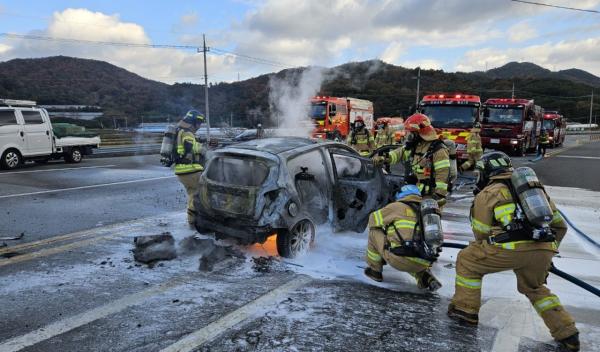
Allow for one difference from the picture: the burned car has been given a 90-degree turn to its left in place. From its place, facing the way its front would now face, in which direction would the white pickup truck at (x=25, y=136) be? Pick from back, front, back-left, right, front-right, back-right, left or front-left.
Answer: front

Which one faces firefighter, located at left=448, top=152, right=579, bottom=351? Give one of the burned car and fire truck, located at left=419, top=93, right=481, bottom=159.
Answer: the fire truck

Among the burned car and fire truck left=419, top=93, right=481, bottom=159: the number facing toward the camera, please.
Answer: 1

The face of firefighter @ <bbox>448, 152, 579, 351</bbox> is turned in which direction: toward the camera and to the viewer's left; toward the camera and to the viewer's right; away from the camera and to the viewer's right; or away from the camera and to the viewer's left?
away from the camera and to the viewer's left

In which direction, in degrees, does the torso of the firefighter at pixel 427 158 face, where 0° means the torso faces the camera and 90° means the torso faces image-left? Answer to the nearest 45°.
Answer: approximately 45°

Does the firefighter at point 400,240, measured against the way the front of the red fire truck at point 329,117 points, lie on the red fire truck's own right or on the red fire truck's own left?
on the red fire truck's own left

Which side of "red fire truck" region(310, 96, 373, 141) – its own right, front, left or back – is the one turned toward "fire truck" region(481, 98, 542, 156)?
left

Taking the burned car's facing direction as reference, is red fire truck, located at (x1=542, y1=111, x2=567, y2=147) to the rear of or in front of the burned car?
in front

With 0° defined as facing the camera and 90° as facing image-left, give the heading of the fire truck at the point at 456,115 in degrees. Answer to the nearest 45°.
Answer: approximately 0°

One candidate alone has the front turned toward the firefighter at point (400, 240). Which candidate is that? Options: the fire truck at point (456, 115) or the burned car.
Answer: the fire truck

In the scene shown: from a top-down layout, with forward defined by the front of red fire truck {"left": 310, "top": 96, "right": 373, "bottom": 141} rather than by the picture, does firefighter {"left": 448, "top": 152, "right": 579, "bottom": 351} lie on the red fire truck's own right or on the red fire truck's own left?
on the red fire truck's own left

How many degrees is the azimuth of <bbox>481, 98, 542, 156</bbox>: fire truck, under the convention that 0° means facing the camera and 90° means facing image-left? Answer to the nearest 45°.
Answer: approximately 45°

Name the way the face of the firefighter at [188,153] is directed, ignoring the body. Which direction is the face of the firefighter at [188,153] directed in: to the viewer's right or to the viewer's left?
to the viewer's right

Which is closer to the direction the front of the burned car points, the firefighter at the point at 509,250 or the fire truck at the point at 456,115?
the fire truck

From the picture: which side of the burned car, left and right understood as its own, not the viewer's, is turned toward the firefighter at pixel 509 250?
right
